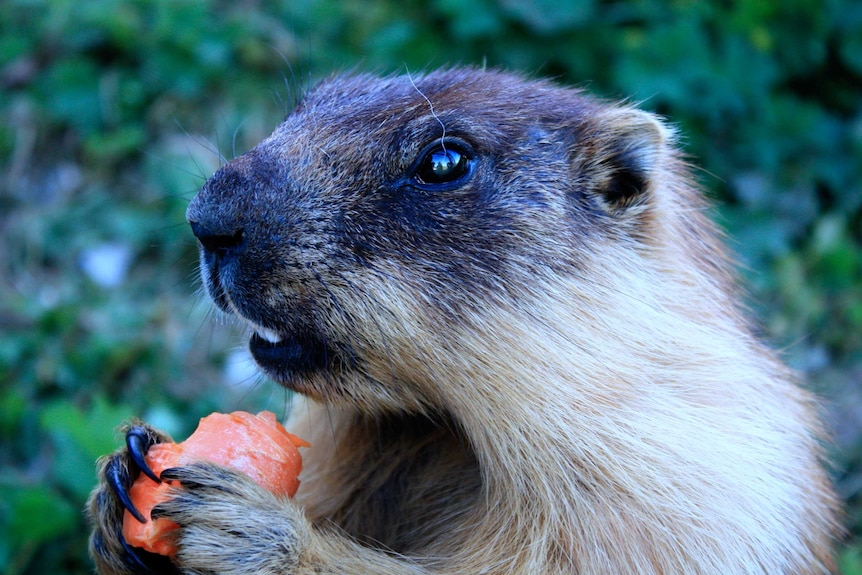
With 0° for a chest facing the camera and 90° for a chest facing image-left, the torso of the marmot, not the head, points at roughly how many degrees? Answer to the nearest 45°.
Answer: approximately 90°
